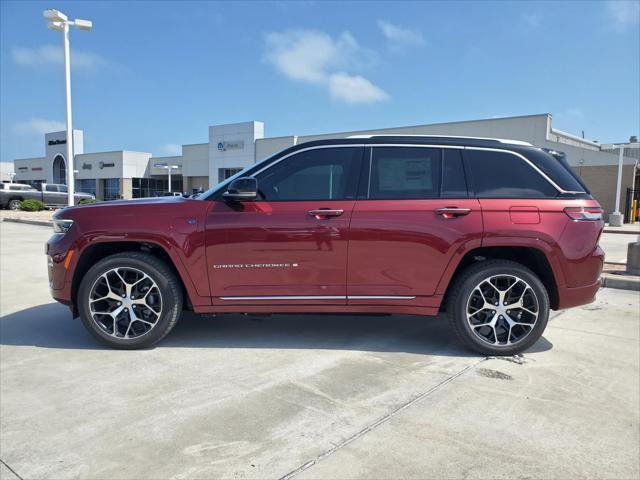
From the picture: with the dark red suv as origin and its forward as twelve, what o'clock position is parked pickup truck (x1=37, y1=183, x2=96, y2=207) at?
The parked pickup truck is roughly at 2 o'clock from the dark red suv.

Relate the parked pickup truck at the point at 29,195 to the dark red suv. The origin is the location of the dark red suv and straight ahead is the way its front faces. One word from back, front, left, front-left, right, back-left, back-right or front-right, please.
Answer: front-right

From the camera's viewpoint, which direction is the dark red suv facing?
to the viewer's left
